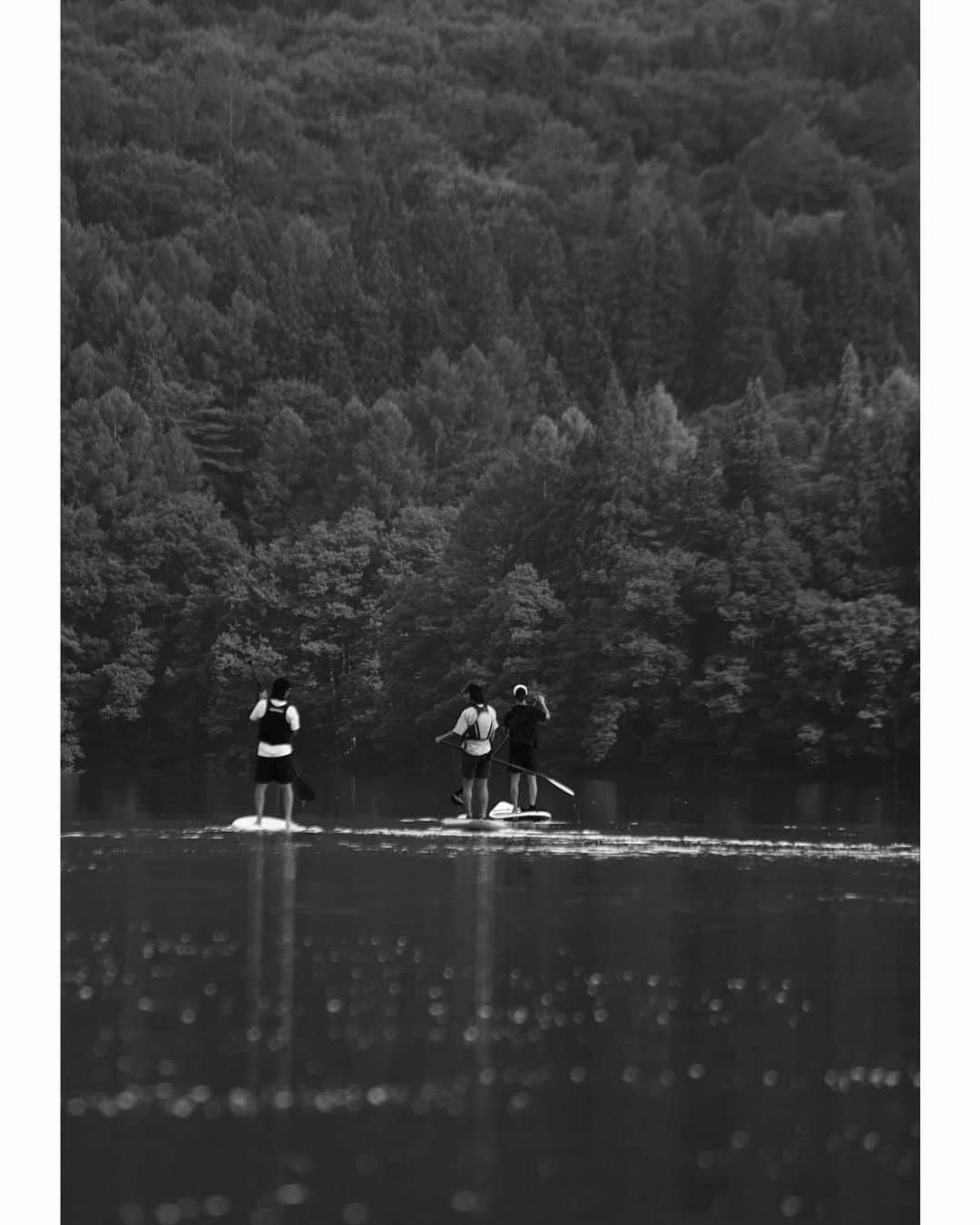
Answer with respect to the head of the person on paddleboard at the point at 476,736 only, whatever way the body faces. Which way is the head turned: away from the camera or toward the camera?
away from the camera

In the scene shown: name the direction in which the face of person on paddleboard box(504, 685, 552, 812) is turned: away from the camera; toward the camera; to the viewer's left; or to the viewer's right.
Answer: away from the camera

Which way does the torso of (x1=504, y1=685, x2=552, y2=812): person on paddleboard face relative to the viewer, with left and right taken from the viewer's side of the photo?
facing away from the viewer

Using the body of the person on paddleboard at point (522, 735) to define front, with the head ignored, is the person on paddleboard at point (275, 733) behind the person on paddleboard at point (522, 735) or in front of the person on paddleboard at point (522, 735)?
behind

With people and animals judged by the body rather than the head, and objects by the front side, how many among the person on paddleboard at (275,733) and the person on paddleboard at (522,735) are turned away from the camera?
2

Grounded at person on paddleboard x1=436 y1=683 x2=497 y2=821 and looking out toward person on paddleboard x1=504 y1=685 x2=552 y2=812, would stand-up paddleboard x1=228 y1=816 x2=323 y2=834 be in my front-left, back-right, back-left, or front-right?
back-left

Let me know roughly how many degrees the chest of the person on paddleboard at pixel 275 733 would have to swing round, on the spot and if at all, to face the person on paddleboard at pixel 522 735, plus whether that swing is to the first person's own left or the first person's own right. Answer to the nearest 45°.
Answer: approximately 45° to the first person's own right

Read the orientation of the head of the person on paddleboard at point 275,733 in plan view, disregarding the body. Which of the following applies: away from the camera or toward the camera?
away from the camera

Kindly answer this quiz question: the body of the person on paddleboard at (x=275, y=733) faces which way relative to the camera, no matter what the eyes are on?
away from the camera

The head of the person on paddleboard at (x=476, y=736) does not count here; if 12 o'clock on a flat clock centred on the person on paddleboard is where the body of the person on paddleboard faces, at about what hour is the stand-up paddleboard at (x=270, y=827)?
The stand-up paddleboard is roughly at 10 o'clock from the person on paddleboard.

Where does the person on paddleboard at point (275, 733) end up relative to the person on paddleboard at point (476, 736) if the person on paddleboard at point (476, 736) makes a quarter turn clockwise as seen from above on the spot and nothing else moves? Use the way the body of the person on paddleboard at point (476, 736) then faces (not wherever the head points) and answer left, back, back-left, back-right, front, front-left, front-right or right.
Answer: back

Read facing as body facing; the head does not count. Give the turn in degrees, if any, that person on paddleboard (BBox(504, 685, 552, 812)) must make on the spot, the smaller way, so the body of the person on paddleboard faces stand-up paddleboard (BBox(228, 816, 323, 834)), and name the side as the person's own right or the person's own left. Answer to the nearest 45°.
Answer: approximately 135° to the person's own left

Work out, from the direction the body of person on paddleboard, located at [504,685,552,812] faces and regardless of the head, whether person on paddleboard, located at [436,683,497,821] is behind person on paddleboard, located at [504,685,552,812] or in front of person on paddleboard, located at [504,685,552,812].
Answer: behind
